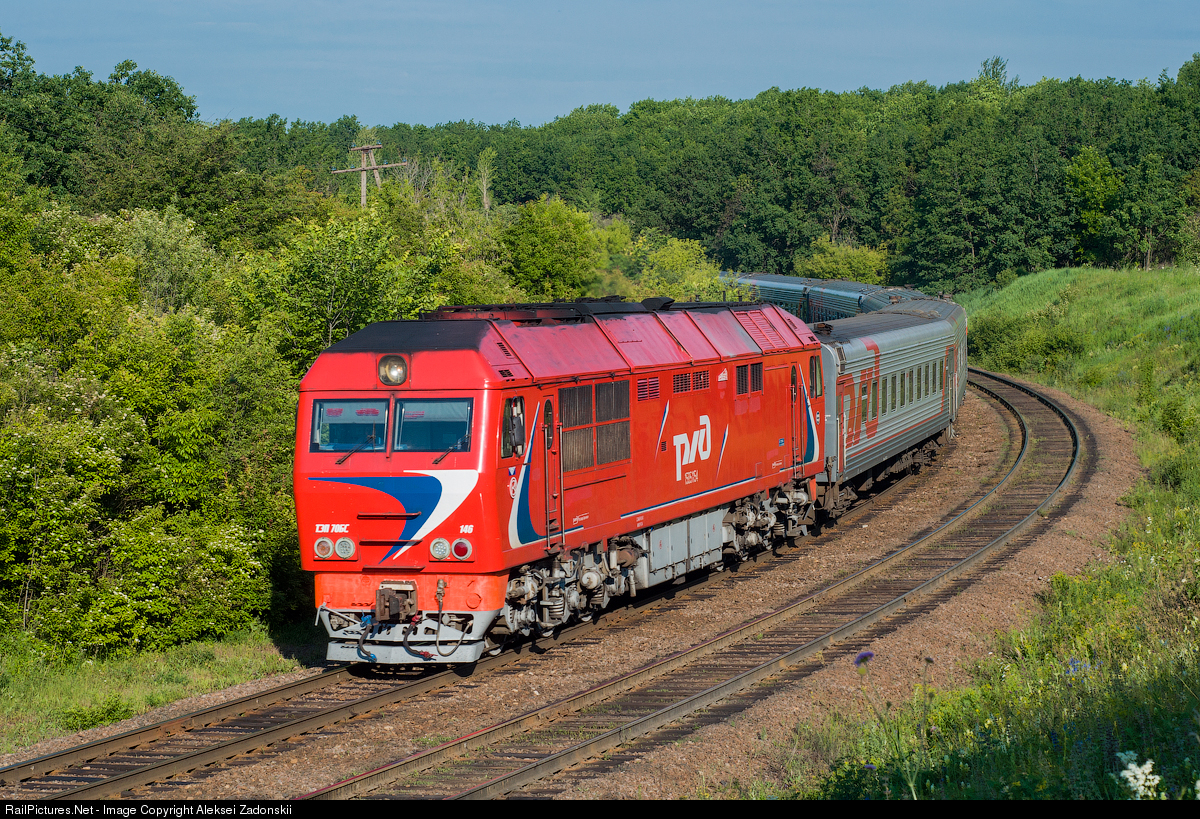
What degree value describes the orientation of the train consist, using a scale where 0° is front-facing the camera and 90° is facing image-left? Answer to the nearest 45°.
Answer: approximately 45°

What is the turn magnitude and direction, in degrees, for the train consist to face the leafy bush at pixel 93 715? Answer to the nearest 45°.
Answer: approximately 45° to its right

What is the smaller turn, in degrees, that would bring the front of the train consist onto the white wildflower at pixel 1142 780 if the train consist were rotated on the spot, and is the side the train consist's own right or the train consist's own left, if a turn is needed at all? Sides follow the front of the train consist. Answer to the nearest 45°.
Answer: approximately 90° to the train consist's own left
